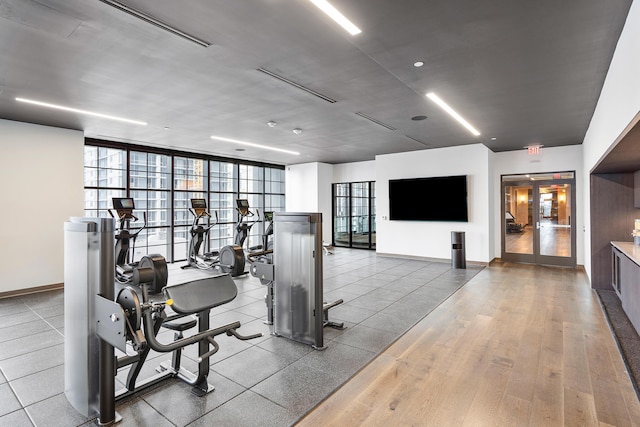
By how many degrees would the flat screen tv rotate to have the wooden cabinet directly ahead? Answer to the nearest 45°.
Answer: approximately 45° to its left

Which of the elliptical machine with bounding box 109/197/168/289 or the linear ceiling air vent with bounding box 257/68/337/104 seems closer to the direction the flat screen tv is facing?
the linear ceiling air vent

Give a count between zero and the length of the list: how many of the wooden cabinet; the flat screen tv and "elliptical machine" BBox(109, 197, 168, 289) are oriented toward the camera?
1

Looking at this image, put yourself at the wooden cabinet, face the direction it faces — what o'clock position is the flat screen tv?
The flat screen tv is roughly at 1 o'clock from the wooden cabinet.

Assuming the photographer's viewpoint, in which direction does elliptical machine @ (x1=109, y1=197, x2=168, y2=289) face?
facing away from the viewer and to the left of the viewer

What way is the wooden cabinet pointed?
to the viewer's left

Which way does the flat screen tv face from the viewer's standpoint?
toward the camera
